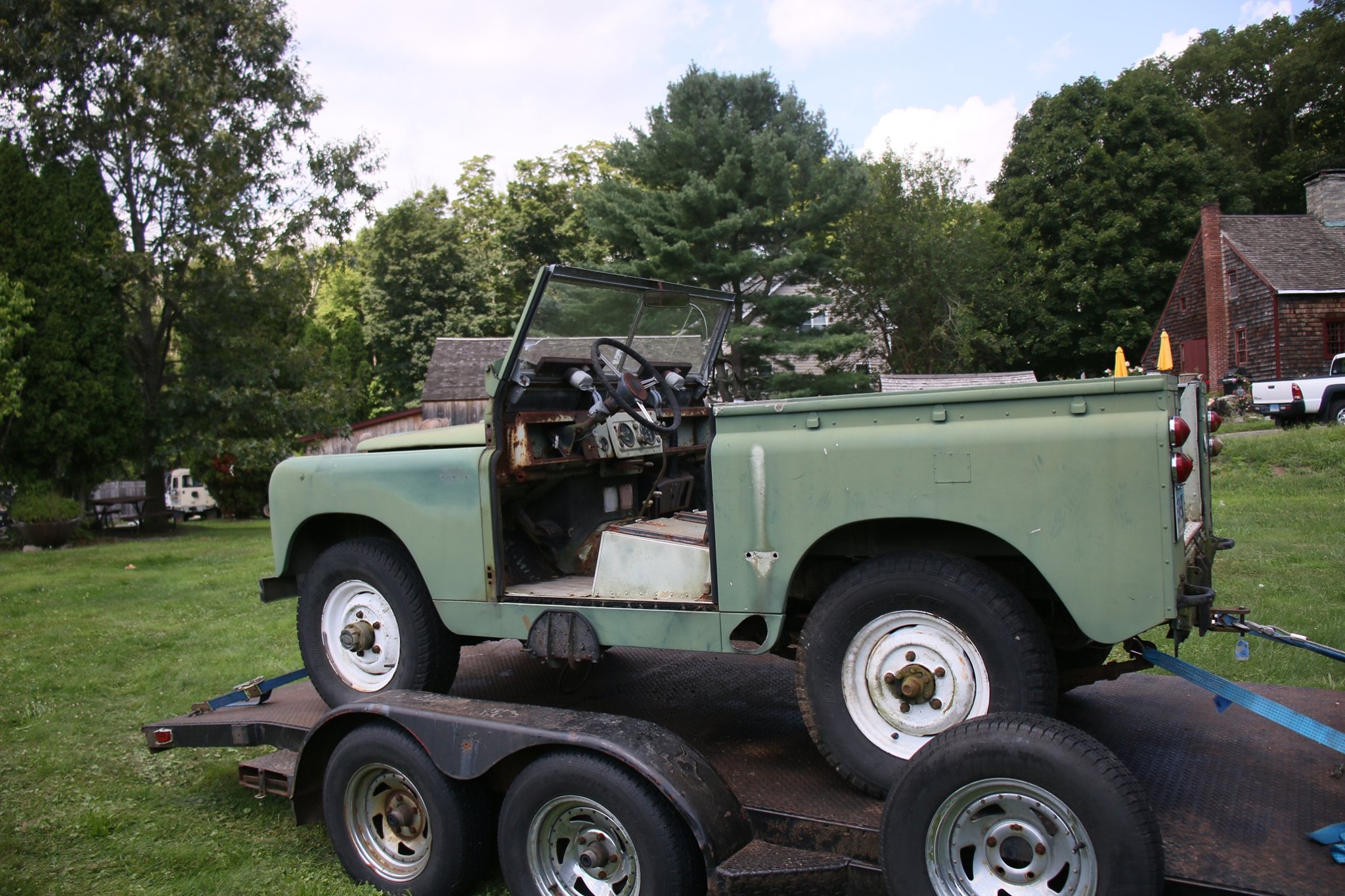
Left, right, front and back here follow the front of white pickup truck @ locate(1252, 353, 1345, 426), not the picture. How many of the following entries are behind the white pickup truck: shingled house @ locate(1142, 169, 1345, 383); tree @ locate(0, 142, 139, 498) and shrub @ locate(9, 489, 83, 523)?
2

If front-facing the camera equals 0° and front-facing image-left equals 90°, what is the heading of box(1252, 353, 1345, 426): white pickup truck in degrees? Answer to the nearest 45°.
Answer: approximately 225°

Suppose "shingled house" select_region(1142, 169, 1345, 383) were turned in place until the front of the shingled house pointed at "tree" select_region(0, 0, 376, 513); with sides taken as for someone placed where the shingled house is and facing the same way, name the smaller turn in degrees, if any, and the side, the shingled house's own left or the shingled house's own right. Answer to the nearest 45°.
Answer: approximately 90° to the shingled house's own right

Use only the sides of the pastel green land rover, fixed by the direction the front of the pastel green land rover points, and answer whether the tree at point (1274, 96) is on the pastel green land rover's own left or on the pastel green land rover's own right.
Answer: on the pastel green land rover's own right

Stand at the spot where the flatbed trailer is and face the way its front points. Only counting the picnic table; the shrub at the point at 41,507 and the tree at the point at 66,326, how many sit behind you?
3

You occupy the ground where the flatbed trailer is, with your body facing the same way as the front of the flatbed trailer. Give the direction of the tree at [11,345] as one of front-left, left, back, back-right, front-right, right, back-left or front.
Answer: back

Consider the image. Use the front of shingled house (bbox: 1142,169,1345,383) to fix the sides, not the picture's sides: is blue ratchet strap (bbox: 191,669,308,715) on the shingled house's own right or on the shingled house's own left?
on the shingled house's own right

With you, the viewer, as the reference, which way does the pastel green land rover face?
facing away from the viewer and to the left of the viewer

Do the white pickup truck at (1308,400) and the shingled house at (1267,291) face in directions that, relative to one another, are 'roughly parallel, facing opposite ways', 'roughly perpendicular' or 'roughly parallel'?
roughly perpendicular

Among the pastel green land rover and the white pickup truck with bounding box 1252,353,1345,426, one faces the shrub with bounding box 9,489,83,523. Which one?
the pastel green land rover

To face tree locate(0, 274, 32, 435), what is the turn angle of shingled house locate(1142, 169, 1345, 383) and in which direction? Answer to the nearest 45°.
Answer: approximately 90° to its right

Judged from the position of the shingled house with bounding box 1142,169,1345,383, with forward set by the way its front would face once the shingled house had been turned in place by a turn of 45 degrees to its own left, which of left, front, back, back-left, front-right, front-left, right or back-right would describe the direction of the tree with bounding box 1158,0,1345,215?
left

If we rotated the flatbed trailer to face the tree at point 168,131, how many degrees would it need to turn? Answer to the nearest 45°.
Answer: approximately 180°

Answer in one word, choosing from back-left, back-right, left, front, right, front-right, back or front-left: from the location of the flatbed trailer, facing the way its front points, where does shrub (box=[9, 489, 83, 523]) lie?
back
